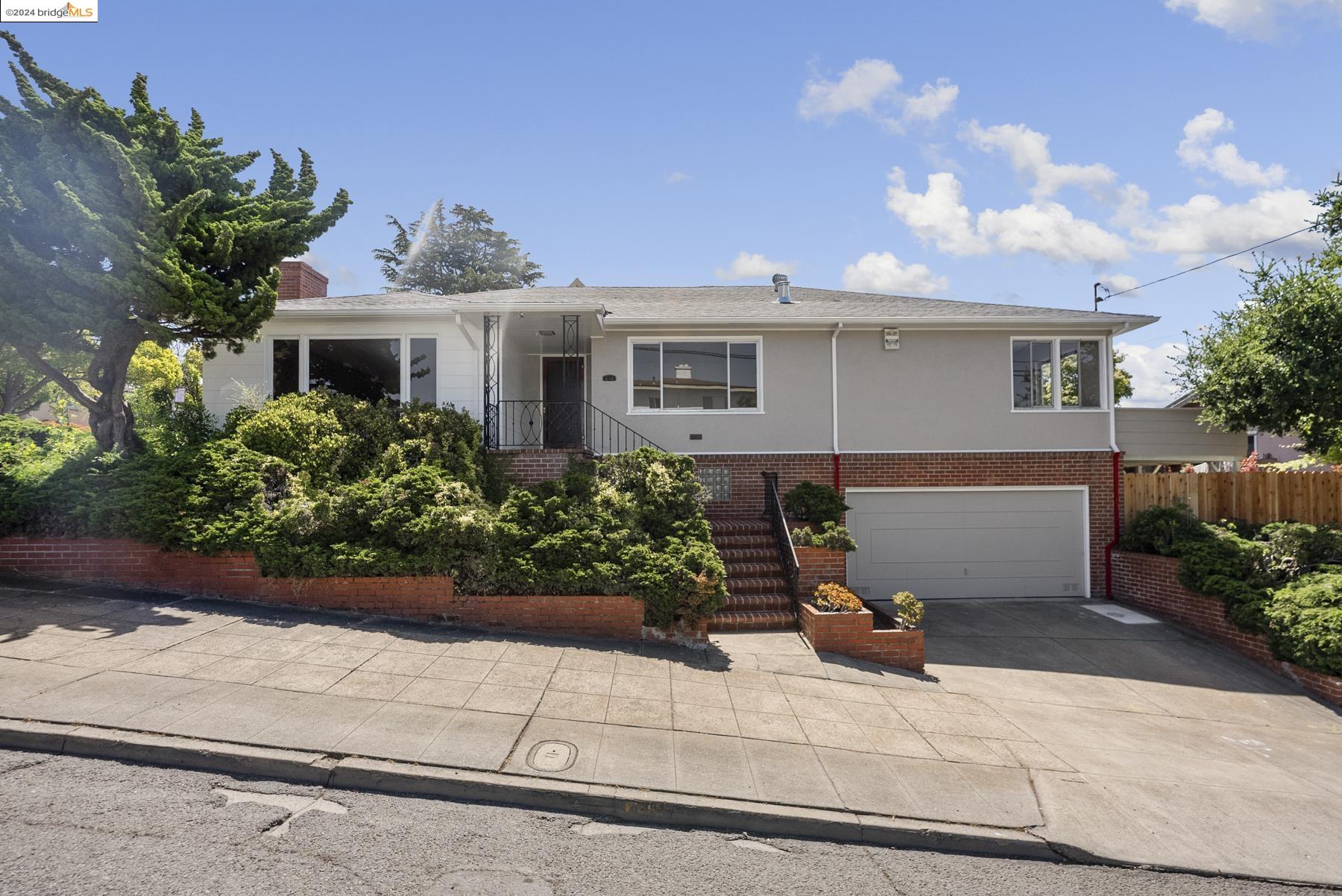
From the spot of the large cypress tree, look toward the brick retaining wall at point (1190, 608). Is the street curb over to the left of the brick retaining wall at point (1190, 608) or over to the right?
right

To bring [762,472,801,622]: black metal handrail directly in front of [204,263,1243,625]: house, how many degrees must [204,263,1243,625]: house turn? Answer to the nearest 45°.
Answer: approximately 45° to its right

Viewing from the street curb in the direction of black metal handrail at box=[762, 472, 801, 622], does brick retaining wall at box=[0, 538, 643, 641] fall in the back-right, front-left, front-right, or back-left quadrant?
front-left

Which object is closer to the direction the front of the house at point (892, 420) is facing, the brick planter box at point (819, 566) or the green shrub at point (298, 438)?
the brick planter box

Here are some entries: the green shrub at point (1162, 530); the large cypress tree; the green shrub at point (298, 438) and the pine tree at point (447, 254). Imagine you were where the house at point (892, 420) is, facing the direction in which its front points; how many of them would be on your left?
1

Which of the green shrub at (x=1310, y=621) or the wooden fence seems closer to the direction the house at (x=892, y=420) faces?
the green shrub

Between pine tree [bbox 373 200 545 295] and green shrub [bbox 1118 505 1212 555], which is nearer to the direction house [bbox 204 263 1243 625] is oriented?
the green shrub

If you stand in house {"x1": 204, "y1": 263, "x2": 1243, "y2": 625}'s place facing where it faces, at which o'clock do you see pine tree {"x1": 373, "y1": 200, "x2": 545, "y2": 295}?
The pine tree is roughly at 5 o'clock from the house.

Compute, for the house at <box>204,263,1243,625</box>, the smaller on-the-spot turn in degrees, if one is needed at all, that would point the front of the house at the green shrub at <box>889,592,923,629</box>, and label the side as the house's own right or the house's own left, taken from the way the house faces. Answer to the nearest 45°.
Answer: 0° — it already faces it

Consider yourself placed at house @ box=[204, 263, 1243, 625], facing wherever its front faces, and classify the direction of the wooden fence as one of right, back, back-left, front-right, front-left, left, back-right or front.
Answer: left

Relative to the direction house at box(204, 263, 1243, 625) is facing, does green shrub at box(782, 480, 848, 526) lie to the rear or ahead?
ahead

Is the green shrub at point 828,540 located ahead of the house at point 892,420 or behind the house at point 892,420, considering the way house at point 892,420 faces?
ahead

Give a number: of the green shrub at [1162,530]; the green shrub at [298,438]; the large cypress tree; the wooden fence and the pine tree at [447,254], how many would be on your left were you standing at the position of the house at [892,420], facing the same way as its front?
2

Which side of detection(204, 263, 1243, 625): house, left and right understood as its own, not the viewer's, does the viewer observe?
front

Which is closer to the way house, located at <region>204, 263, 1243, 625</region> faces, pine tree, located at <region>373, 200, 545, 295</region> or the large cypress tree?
the large cypress tree

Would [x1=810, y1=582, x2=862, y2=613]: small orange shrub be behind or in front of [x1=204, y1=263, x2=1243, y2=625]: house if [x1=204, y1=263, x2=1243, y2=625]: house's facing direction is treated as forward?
in front
